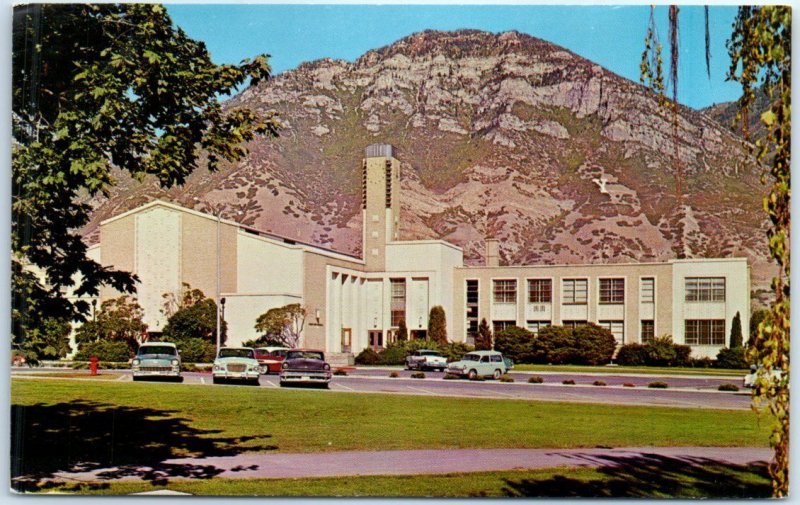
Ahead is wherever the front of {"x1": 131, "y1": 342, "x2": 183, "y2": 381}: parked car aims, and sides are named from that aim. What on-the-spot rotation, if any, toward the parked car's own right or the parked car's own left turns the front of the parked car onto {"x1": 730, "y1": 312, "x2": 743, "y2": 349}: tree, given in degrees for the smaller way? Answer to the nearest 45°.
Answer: approximately 90° to the parked car's own left

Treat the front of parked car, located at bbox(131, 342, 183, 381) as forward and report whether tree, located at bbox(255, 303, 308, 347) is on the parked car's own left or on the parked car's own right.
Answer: on the parked car's own left

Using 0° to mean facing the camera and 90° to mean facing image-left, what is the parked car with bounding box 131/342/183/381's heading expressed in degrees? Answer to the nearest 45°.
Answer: approximately 0°

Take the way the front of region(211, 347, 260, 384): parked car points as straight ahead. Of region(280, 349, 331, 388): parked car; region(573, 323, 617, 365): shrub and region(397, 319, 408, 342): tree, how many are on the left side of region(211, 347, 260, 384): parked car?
3

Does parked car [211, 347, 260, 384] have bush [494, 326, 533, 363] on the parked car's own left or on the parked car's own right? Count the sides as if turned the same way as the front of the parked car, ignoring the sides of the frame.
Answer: on the parked car's own left

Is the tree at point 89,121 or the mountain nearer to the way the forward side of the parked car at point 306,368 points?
the tree

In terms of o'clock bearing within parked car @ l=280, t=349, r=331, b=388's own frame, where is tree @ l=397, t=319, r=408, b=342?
The tree is roughly at 6 o'clock from the parked car.

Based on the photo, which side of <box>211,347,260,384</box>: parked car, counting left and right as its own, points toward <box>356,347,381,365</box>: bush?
back

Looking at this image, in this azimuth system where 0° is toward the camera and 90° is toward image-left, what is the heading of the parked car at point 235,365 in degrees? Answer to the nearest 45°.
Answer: approximately 0°

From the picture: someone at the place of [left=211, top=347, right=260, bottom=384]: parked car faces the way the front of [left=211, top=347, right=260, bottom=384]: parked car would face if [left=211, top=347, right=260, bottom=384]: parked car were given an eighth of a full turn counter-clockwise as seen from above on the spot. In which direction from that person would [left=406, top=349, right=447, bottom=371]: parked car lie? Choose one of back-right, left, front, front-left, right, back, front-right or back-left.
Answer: front-left
